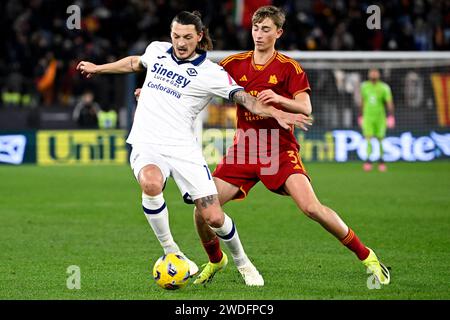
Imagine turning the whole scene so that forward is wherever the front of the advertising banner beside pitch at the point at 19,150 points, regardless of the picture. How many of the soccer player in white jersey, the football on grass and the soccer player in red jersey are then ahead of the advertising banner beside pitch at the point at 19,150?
3

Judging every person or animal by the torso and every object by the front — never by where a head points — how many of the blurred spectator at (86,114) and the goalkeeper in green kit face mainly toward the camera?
2

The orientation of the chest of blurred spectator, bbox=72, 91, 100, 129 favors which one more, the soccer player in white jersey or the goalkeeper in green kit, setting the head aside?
the soccer player in white jersey

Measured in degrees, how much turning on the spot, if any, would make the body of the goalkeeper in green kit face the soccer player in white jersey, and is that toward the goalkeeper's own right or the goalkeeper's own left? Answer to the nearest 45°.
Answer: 0° — they already face them

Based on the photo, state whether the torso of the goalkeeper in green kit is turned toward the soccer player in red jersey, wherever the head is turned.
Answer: yes

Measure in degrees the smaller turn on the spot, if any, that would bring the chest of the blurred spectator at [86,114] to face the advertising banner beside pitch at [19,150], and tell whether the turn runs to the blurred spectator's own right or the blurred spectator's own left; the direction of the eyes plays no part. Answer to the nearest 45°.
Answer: approximately 90° to the blurred spectator's own right

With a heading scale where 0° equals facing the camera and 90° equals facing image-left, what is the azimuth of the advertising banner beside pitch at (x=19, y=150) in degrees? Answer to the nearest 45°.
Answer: approximately 0°

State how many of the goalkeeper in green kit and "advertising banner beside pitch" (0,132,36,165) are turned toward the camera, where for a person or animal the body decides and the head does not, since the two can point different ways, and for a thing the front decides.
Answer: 2

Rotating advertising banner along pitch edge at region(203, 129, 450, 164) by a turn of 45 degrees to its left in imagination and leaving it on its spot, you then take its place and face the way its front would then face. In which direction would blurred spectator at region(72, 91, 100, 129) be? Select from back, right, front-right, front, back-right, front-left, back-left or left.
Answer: back-right
